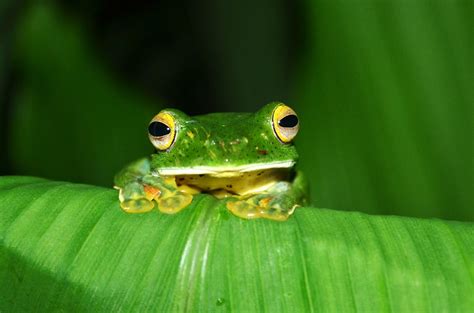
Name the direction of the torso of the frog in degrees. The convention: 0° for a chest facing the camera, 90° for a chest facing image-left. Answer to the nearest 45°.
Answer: approximately 0°
